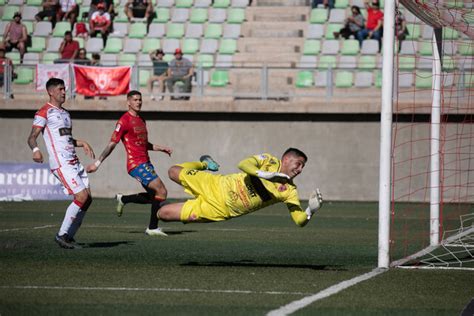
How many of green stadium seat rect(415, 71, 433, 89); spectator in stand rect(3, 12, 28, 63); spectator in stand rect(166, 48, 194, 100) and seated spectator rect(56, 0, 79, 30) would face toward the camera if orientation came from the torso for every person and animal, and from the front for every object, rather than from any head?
4

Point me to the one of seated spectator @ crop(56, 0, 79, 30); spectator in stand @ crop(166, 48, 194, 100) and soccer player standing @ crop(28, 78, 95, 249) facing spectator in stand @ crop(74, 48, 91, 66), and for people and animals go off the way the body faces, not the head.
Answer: the seated spectator

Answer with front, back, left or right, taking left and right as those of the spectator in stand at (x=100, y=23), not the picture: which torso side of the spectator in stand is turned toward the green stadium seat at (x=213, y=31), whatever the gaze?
left

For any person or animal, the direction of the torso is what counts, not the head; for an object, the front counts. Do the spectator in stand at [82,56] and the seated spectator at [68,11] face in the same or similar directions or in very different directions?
same or similar directions

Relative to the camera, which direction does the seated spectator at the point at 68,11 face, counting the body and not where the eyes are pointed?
toward the camera

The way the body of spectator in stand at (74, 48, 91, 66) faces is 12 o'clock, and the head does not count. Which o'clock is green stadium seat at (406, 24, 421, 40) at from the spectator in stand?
The green stadium seat is roughly at 9 o'clock from the spectator in stand.

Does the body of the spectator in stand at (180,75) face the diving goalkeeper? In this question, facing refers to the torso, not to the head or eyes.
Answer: yes

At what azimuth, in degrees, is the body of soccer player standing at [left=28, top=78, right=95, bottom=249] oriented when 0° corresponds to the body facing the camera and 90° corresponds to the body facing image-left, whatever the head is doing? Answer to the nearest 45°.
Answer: approximately 315°

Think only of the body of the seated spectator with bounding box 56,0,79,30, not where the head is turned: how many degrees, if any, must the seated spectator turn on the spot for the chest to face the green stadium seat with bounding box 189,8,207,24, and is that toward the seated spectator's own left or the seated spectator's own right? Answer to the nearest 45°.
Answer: approximately 90° to the seated spectator's own left

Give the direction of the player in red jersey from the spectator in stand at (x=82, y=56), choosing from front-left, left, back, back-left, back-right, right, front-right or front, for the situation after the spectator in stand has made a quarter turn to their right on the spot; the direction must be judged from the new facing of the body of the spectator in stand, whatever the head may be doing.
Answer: left

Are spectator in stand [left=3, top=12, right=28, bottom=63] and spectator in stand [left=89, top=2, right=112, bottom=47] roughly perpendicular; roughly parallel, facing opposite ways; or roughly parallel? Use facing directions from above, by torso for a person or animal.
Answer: roughly parallel

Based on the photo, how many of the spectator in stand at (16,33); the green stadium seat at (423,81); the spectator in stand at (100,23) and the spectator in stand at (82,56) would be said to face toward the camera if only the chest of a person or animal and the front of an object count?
4

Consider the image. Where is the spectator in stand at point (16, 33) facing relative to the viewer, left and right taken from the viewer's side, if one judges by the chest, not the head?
facing the viewer

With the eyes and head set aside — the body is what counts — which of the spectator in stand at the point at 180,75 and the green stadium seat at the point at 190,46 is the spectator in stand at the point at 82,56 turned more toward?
the spectator in stand

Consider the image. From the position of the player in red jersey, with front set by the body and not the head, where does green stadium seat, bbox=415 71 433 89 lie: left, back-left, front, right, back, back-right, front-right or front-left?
left

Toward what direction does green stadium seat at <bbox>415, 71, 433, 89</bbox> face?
toward the camera

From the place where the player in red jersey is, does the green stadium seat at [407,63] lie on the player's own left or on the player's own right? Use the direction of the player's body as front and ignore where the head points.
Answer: on the player's own left

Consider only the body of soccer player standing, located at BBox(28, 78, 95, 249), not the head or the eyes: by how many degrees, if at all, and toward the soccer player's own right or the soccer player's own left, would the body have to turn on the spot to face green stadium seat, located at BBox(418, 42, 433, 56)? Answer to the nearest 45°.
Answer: approximately 90° to the soccer player's own left
